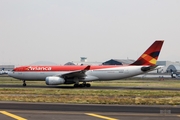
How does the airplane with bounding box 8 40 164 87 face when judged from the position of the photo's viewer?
facing to the left of the viewer
